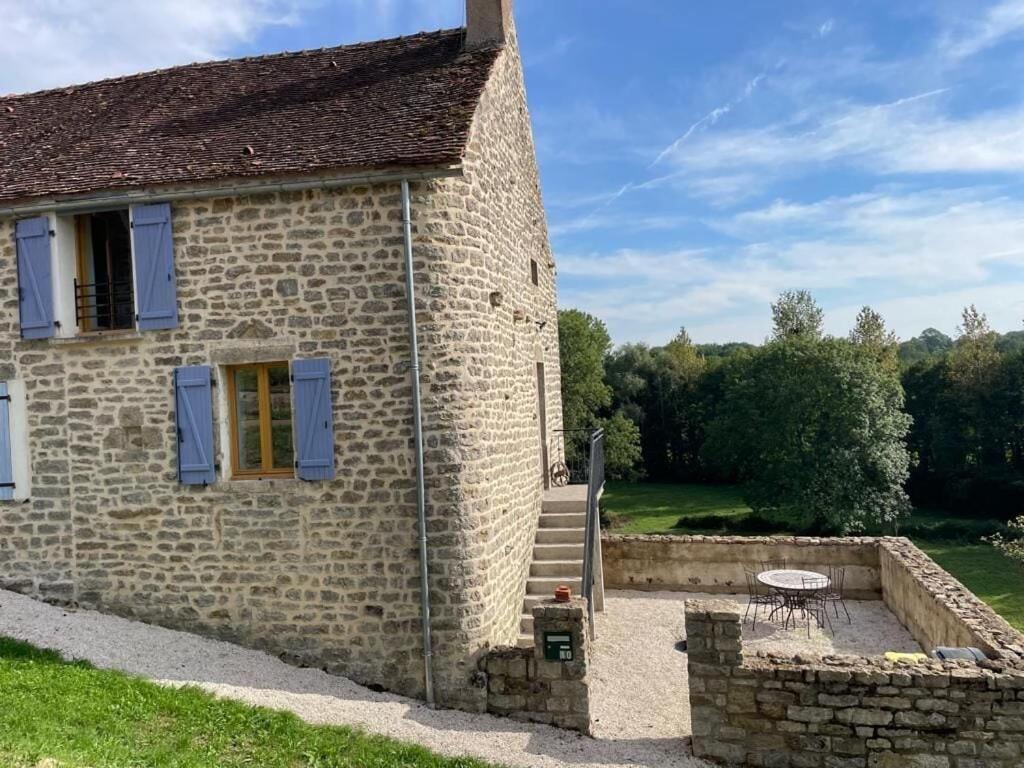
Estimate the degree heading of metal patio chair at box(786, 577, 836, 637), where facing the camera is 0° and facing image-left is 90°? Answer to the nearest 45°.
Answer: approximately 135°

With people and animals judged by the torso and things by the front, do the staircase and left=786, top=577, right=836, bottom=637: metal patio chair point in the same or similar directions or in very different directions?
very different directions

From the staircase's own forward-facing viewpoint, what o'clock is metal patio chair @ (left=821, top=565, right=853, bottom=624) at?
The metal patio chair is roughly at 8 o'clock from the staircase.

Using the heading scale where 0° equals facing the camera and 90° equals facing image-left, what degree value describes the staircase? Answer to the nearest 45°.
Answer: approximately 0°

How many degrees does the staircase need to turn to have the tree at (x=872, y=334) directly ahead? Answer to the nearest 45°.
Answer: approximately 135° to its left

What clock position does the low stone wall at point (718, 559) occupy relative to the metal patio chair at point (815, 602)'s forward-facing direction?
The low stone wall is roughly at 12 o'clock from the metal patio chair.

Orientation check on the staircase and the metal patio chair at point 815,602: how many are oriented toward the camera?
1

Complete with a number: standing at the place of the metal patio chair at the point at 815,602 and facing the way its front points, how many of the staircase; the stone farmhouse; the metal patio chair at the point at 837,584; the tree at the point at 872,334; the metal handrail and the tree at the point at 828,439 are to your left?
3

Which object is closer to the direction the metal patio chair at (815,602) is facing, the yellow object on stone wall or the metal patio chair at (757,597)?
the metal patio chair

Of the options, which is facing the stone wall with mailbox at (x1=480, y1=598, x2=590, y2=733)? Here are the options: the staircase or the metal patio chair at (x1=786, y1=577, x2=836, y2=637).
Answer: the staircase

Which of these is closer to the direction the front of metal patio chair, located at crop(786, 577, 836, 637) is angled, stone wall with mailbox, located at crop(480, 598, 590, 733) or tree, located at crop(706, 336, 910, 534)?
the tree

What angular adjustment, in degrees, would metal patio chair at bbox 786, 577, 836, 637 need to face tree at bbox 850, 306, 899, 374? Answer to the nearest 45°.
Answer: approximately 45° to its right

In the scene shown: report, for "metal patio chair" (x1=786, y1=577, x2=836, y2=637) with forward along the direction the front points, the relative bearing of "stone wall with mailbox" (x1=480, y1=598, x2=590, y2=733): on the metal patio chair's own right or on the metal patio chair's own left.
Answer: on the metal patio chair's own left

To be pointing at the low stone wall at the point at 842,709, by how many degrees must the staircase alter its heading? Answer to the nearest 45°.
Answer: approximately 45° to its left
